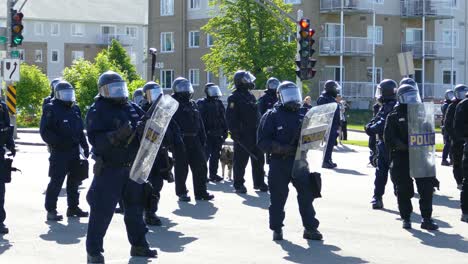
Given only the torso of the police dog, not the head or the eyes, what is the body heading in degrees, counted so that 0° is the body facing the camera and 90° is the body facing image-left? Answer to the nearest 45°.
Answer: approximately 0°

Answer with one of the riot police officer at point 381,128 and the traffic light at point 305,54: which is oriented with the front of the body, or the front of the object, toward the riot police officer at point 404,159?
the traffic light

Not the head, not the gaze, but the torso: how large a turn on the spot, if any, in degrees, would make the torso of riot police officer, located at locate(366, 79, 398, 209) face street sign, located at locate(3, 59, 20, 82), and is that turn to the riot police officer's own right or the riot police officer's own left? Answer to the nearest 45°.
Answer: approximately 45° to the riot police officer's own right
